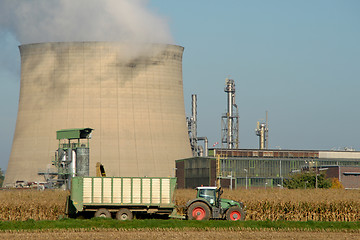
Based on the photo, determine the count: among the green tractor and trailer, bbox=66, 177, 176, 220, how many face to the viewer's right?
2

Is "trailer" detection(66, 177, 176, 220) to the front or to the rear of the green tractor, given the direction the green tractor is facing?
to the rear

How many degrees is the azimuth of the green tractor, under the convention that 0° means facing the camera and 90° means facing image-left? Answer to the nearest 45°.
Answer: approximately 270°

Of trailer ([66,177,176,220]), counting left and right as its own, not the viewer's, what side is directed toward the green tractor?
front

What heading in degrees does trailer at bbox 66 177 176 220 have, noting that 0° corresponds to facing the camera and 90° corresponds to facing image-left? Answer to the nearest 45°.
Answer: approximately 270°
